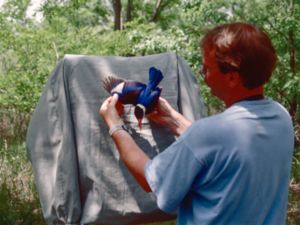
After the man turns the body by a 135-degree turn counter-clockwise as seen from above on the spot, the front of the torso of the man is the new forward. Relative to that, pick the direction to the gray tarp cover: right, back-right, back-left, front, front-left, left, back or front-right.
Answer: back-right

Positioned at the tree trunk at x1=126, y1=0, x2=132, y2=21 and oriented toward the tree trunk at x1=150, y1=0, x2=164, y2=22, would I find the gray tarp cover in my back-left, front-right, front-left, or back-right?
back-right

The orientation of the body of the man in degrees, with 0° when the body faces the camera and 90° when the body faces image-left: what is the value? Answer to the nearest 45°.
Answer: approximately 135°

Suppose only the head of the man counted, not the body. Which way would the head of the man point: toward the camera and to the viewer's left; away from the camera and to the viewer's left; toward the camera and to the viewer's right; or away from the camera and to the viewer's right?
away from the camera and to the viewer's left

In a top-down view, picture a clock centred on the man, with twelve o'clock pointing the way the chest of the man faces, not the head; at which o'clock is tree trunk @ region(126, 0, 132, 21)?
The tree trunk is roughly at 1 o'clock from the man.

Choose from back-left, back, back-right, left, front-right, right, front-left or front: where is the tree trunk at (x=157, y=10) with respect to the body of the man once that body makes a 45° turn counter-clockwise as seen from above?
right
